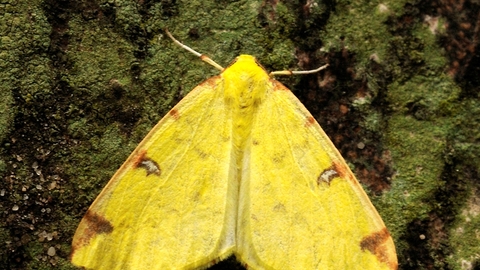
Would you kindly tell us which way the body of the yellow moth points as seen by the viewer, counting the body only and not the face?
away from the camera
